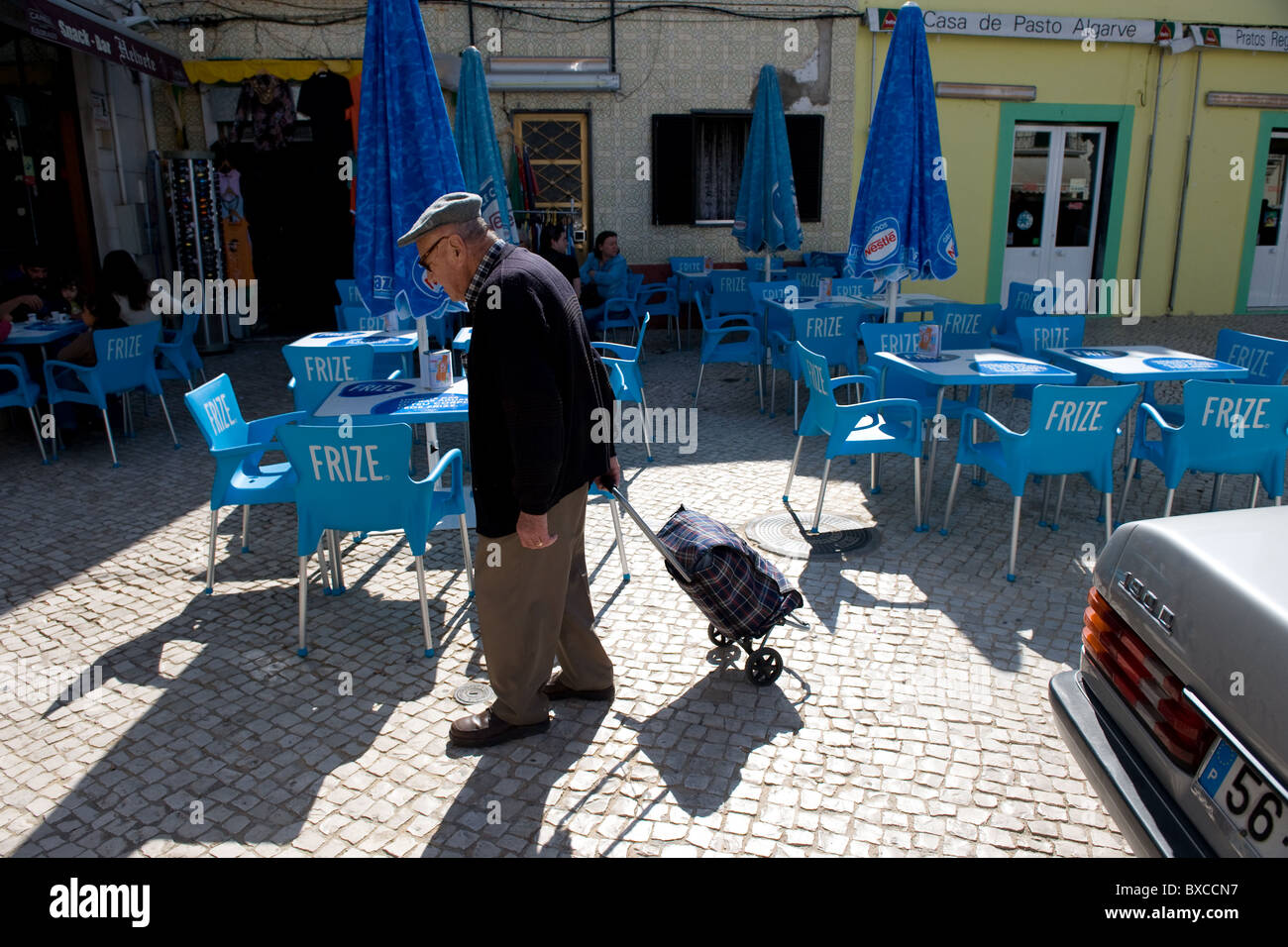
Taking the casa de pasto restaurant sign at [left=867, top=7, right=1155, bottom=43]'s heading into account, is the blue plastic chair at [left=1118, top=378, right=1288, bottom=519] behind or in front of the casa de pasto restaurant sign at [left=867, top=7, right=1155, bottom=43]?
in front

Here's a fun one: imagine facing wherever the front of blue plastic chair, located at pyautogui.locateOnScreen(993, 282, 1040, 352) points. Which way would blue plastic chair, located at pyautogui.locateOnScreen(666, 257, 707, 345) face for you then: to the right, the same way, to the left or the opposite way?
the same way

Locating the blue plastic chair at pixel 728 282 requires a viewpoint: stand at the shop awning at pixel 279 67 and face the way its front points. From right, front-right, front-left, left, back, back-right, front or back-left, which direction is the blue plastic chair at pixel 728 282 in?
front-left

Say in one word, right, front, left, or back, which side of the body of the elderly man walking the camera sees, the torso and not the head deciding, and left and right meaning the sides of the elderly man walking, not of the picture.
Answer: left

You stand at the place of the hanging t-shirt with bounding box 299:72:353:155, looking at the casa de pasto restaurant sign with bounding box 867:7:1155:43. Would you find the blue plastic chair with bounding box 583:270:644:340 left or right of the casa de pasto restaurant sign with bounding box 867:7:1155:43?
right

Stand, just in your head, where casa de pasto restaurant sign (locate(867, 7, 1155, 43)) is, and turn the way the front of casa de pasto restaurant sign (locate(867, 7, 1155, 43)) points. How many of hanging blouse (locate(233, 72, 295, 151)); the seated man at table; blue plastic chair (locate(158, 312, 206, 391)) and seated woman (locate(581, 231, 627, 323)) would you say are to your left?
0

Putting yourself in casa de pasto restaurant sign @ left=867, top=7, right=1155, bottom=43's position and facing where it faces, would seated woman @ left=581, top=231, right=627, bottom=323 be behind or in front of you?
in front

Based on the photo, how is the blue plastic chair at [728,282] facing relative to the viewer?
away from the camera

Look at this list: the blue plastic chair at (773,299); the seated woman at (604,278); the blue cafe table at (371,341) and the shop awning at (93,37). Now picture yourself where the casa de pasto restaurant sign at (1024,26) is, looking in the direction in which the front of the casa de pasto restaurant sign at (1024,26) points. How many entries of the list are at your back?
0

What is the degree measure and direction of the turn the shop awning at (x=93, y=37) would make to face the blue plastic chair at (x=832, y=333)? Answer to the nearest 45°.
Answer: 0° — it already faces it

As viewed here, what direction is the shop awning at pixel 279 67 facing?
toward the camera

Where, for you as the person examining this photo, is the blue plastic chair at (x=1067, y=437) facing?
facing away from the viewer and to the left of the viewer
